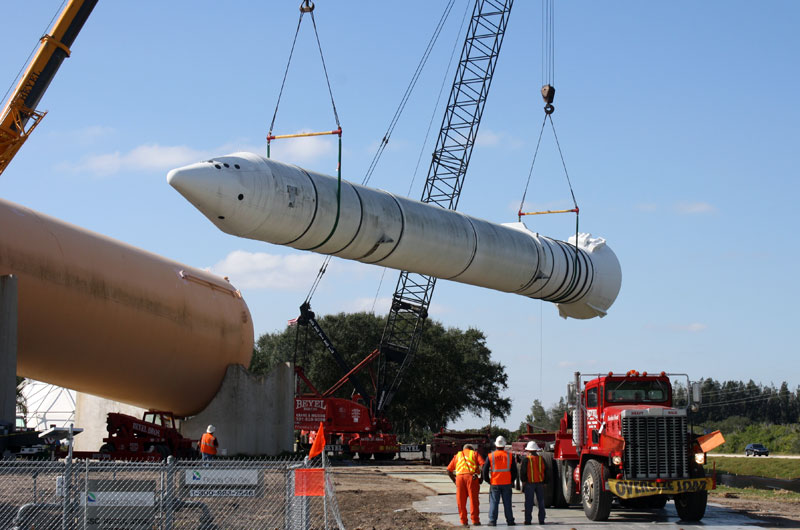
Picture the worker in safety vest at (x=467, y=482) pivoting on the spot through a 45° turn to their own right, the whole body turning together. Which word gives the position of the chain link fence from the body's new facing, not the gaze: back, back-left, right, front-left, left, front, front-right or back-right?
back

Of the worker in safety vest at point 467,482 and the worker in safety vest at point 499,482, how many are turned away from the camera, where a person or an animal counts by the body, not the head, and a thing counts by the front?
2

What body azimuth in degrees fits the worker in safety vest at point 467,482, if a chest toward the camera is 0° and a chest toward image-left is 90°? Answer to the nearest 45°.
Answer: approximately 180°

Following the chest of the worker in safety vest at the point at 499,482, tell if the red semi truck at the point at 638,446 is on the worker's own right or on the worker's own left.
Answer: on the worker's own right

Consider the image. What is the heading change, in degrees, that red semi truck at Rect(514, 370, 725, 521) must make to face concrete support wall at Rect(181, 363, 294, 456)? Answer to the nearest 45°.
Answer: approximately 180°

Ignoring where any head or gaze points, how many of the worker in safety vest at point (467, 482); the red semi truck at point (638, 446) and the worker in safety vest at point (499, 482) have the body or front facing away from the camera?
2

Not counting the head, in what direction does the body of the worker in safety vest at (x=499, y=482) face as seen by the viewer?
away from the camera

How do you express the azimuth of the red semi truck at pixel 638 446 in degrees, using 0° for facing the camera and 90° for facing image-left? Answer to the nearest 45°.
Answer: approximately 315°

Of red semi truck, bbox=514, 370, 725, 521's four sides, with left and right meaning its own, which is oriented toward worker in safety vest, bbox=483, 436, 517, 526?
right
